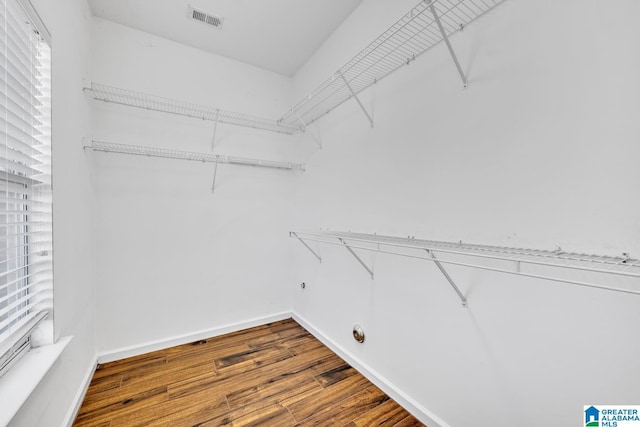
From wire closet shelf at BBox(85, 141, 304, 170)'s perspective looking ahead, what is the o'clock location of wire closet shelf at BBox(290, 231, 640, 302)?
wire closet shelf at BBox(290, 231, 640, 302) is roughly at 11 o'clock from wire closet shelf at BBox(85, 141, 304, 170).

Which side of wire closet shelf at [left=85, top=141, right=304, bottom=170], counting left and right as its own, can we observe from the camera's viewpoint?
front

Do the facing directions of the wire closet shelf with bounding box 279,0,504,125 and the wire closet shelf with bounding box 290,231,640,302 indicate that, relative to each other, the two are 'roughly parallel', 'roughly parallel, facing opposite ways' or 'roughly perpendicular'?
roughly parallel

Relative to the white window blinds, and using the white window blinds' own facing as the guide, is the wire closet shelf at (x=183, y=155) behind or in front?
in front

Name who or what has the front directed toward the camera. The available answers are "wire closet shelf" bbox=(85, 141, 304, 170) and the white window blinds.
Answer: the wire closet shelf

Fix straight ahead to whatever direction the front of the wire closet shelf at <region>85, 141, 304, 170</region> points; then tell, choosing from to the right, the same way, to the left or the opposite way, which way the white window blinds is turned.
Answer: to the left

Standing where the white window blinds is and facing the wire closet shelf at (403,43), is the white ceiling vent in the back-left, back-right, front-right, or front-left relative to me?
front-left

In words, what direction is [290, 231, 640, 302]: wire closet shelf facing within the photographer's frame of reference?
facing the viewer and to the left of the viewer

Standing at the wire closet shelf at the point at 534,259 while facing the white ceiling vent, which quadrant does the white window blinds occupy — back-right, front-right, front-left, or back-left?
front-left

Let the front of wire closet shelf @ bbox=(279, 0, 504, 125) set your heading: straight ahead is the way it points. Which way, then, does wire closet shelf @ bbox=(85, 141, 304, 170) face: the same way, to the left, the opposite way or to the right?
to the left

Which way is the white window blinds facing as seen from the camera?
to the viewer's right

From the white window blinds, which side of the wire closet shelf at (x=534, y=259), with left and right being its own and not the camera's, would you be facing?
front

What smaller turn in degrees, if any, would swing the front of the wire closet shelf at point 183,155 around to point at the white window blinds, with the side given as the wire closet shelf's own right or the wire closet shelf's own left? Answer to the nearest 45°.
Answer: approximately 45° to the wire closet shelf's own right
